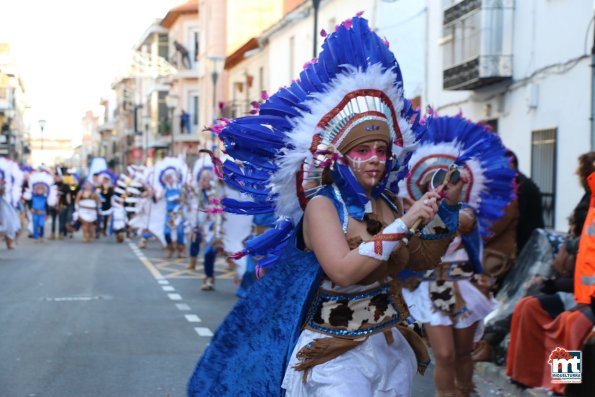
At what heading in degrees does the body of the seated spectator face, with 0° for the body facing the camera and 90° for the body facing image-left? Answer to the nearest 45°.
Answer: approximately 90°

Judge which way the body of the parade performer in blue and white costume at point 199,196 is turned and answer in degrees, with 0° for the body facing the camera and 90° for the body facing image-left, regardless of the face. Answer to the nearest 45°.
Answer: approximately 315°

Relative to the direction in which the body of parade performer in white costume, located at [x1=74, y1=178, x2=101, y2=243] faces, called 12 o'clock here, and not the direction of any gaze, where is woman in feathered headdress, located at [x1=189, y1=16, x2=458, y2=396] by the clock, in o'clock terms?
The woman in feathered headdress is roughly at 12 o'clock from the parade performer in white costume.

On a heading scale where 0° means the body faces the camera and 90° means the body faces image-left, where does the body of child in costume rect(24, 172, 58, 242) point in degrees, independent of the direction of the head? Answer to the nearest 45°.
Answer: approximately 0°

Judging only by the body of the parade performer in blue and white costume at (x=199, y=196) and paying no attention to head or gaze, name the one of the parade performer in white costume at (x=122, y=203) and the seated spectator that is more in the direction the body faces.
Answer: the seated spectator

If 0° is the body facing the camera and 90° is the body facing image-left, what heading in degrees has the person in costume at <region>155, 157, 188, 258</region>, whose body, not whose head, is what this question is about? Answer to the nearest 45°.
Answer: approximately 0°
